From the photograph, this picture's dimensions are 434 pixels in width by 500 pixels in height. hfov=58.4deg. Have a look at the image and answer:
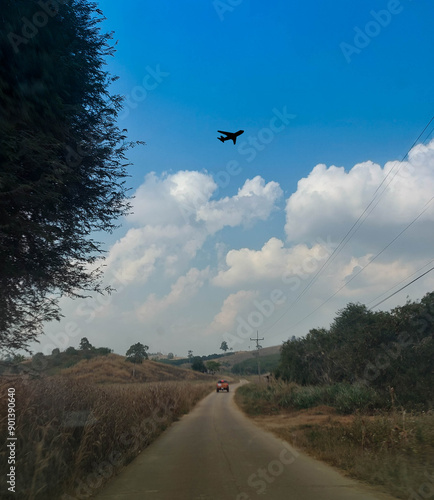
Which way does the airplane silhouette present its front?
to the viewer's right

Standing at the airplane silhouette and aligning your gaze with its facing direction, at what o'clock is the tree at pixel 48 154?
The tree is roughly at 3 o'clock from the airplane silhouette.
